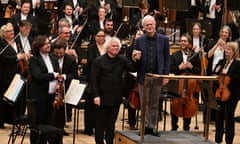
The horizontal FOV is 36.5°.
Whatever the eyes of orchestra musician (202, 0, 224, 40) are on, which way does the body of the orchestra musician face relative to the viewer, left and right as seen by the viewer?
facing the viewer and to the left of the viewer

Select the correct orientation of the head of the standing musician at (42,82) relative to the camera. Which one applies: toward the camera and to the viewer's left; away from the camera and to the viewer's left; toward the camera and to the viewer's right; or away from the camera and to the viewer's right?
toward the camera and to the viewer's right

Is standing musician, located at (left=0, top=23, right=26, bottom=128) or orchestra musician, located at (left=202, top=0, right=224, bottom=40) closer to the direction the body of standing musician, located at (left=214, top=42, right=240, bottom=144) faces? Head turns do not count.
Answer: the standing musician

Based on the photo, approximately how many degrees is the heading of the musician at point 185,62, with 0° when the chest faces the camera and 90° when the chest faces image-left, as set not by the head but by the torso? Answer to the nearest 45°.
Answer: approximately 0°

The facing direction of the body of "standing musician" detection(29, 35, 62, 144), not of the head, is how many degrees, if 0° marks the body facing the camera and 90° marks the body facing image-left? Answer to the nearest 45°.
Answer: approximately 315°

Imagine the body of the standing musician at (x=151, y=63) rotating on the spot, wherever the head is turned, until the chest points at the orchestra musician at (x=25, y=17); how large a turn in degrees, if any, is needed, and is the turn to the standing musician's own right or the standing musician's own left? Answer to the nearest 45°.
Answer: approximately 135° to the standing musician's own right

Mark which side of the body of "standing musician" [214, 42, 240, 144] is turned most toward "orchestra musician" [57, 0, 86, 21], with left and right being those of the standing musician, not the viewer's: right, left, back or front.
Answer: right

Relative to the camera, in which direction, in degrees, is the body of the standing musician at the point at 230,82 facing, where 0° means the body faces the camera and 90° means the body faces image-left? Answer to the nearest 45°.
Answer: approximately 45°

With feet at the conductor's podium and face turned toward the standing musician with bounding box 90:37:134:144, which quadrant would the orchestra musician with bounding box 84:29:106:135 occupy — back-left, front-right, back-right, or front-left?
front-right

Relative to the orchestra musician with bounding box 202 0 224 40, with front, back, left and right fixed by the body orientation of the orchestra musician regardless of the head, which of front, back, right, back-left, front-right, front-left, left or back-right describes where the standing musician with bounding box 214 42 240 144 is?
front-left

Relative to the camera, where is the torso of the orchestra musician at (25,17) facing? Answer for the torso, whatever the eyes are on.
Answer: toward the camera
